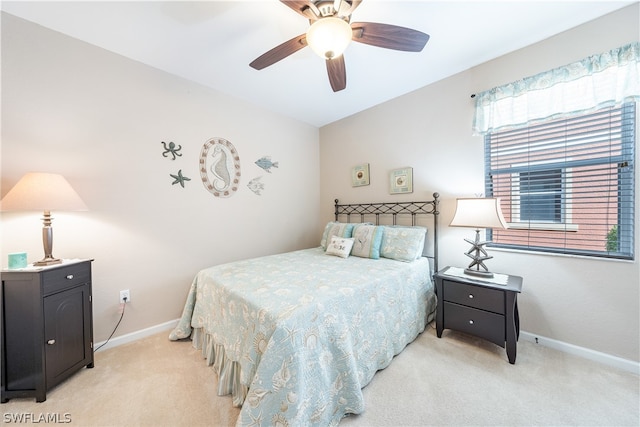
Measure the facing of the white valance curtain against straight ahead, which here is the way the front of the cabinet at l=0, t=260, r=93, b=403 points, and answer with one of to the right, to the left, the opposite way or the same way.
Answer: the opposite way

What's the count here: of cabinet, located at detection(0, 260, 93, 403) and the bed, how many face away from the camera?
0

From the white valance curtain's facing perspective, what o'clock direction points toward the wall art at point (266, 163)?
The wall art is roughly at 1 o'clock from the white valance curtain.

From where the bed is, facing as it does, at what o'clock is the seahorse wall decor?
The seahorse wall decor is roughly at 3 o'clock from the bed.

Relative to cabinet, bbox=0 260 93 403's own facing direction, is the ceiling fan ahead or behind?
ahead

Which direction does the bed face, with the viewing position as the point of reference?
facing the viewer and to the left of the viewer

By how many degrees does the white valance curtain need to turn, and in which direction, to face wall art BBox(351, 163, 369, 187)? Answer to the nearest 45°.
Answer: approximately 45° to its right

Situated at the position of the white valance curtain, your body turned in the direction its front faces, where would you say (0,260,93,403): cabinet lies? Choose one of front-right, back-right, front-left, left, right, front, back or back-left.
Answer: front

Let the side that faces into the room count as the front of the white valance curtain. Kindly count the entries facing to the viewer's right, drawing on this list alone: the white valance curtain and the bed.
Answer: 0

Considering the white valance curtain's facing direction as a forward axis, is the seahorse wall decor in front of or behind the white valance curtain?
in front

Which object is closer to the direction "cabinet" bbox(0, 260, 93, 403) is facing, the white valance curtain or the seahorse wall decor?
the white valance curtain

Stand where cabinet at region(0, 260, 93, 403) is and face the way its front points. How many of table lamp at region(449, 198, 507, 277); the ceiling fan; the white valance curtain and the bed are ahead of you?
4

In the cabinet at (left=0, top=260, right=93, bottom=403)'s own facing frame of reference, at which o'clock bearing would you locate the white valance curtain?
The white valance curtain is roughly at 12 o'clock from the cabinet.

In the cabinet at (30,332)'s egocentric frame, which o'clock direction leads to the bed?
The bed is roughly at 12 o'clock from the cabinet.

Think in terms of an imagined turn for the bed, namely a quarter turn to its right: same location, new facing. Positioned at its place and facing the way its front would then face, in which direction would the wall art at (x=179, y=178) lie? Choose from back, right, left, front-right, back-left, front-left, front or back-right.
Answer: front

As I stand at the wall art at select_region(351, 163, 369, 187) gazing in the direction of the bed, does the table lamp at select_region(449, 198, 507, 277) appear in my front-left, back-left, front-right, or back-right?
front-left

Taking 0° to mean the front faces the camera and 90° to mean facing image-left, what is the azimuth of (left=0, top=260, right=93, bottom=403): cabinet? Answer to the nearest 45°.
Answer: approximately 315°
